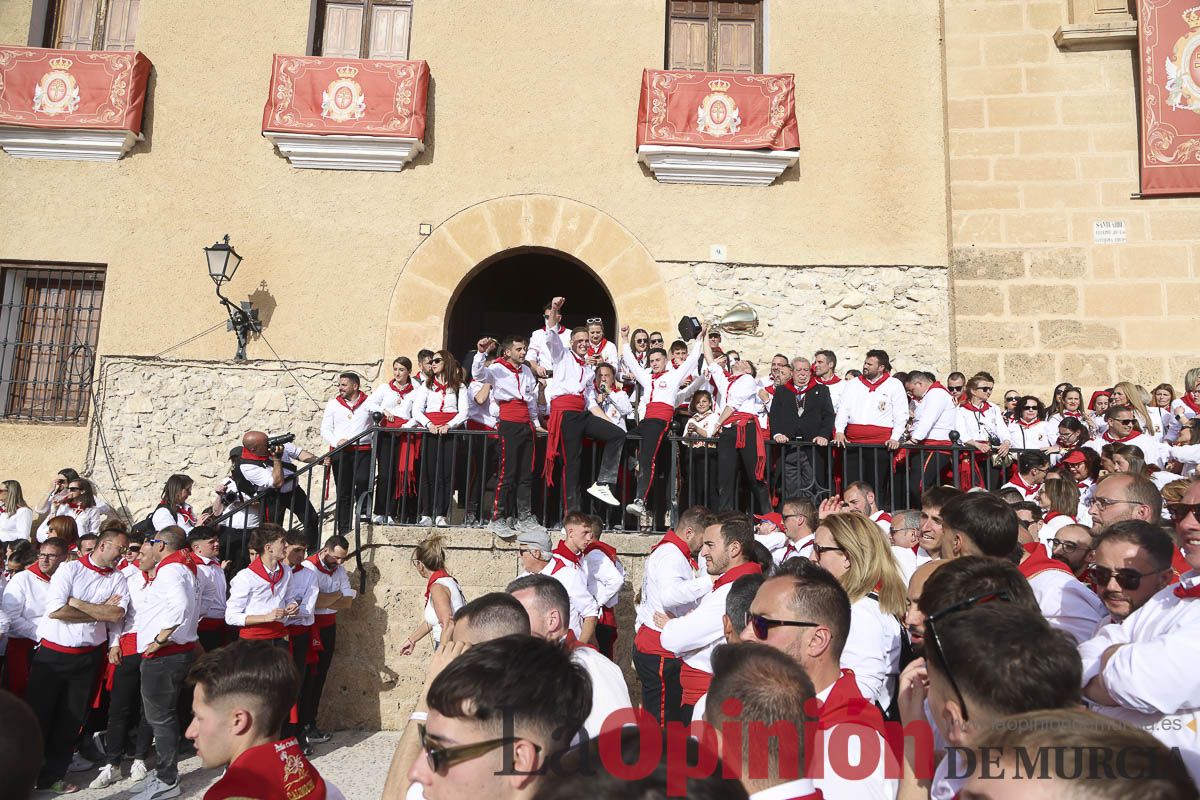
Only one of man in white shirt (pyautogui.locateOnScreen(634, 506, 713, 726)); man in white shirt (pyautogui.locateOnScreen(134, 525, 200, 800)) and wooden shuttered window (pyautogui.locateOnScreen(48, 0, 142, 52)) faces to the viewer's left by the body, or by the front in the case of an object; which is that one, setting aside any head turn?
man in white shirt (pyautogui.locateOnScreen(134, 525, 200, 800))

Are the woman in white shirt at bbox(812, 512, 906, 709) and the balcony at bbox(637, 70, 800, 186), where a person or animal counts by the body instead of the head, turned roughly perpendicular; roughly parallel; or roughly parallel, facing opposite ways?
roughly perpendicular

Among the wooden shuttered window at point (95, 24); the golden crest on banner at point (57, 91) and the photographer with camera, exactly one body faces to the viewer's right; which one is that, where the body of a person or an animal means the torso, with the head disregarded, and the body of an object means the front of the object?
the photographer with camera

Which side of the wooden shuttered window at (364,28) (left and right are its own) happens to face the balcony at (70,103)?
right

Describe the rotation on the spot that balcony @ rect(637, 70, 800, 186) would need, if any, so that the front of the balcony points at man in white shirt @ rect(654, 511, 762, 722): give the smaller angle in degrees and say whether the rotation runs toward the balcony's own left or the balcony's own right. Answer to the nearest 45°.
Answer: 0° — it already faces them

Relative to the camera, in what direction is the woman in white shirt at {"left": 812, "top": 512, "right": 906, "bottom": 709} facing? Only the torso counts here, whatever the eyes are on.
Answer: to the viewer's left

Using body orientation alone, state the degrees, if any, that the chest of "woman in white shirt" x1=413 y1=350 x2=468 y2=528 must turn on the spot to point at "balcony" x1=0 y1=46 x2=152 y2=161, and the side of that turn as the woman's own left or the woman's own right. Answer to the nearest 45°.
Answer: approximately 135° to the woman's own right
